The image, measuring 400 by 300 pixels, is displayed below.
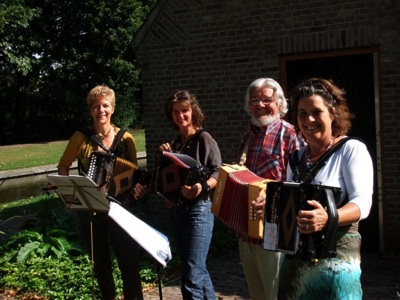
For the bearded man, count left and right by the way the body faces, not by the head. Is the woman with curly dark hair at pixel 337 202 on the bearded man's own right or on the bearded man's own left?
on the bearded man's own left

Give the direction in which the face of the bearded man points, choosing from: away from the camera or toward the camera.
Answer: toward the camera

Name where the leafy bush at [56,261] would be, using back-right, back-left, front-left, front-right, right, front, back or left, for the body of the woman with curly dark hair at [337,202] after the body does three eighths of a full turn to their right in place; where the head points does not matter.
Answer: front-left

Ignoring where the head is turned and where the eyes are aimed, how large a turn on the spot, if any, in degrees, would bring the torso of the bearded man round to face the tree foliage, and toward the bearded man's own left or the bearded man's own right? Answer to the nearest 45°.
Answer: approximately 90° to the bearded man's own right

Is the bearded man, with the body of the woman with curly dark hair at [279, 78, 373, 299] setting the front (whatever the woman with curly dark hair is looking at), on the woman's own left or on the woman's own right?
on the woman's own right

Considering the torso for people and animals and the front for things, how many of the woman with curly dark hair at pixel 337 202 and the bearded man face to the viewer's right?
0

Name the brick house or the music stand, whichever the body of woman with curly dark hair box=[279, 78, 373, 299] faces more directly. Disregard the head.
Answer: the music stand

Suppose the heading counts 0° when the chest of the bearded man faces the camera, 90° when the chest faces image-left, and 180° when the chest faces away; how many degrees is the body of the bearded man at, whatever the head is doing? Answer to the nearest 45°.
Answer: approximately 45°

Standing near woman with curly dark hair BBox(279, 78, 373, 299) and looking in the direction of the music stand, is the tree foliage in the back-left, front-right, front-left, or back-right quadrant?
front-right

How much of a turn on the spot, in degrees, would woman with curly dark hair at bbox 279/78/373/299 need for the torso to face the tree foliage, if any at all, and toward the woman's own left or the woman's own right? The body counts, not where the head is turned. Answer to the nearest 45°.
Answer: approximately 90° to the woman's own right

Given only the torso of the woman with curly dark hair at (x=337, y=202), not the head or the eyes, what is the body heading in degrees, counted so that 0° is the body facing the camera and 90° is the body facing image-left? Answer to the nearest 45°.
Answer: approximately 45°

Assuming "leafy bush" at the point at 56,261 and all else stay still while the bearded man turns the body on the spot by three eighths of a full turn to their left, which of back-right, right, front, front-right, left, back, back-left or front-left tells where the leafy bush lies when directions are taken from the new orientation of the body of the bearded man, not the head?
back-left

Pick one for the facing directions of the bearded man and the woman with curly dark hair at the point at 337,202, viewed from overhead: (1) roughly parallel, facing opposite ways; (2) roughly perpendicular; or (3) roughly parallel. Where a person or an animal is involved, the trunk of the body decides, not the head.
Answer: roughly parallel
